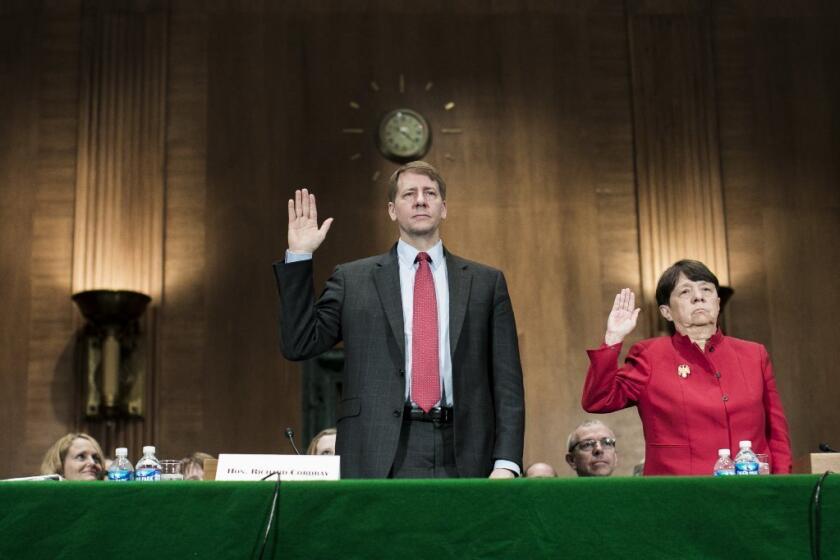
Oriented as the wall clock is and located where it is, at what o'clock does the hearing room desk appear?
The hearing room desk is roughly at 12 o'clock from the wall clock.

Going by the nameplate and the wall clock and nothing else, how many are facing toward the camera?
2

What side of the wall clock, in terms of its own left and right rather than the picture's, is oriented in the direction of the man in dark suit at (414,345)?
front

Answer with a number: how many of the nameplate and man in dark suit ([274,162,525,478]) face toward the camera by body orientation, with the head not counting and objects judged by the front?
2

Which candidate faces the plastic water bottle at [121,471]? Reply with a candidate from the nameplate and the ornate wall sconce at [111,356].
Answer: the ornate wall sconce

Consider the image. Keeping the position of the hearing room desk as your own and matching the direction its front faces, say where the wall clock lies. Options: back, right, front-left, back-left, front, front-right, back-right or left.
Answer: back

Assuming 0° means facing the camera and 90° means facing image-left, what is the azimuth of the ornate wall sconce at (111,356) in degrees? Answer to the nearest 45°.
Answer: approximately 0°

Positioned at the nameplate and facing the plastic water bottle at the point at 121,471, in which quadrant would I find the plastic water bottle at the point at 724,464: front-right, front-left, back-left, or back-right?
back-right

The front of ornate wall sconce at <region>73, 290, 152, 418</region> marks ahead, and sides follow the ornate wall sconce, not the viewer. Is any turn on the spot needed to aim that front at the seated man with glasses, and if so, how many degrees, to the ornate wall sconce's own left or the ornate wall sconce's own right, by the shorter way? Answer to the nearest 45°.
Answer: approximately 45° to the ornate wall sconce's own left

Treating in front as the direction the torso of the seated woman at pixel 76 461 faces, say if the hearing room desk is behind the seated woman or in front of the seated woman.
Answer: in front

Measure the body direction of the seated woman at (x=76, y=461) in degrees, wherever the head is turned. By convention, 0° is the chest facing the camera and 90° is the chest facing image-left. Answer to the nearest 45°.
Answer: approximately 315°
